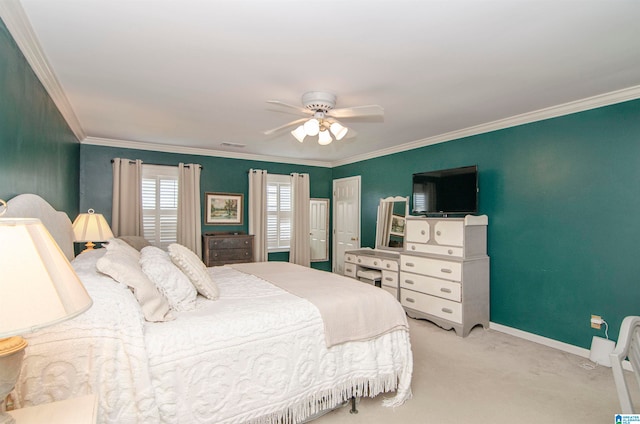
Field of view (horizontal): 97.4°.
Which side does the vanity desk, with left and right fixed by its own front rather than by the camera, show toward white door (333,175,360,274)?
right

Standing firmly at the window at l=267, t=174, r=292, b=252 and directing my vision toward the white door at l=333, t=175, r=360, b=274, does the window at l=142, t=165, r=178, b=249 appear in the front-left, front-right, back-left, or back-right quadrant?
back-right

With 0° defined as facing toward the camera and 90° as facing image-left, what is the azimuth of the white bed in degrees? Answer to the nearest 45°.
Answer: approximately 270°

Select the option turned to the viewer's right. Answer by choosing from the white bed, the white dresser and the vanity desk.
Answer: the white bed

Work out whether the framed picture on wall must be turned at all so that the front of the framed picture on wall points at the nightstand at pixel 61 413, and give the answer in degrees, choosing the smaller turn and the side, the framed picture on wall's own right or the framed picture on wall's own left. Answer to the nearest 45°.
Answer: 0° — it already faces it

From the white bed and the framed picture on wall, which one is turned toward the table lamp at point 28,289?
the framed picture on wall

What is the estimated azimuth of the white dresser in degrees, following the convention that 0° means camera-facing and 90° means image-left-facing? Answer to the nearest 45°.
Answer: approximately 45°

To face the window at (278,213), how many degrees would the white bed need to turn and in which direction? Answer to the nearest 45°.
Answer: approximately 90° to its left

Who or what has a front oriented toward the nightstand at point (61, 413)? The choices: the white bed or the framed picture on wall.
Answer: the framed picture on wall

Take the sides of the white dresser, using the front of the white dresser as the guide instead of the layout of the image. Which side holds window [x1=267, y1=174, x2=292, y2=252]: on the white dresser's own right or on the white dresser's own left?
on the white dresser's own right

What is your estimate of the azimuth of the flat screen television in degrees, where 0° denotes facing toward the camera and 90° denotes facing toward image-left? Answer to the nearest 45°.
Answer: approximately 45°
